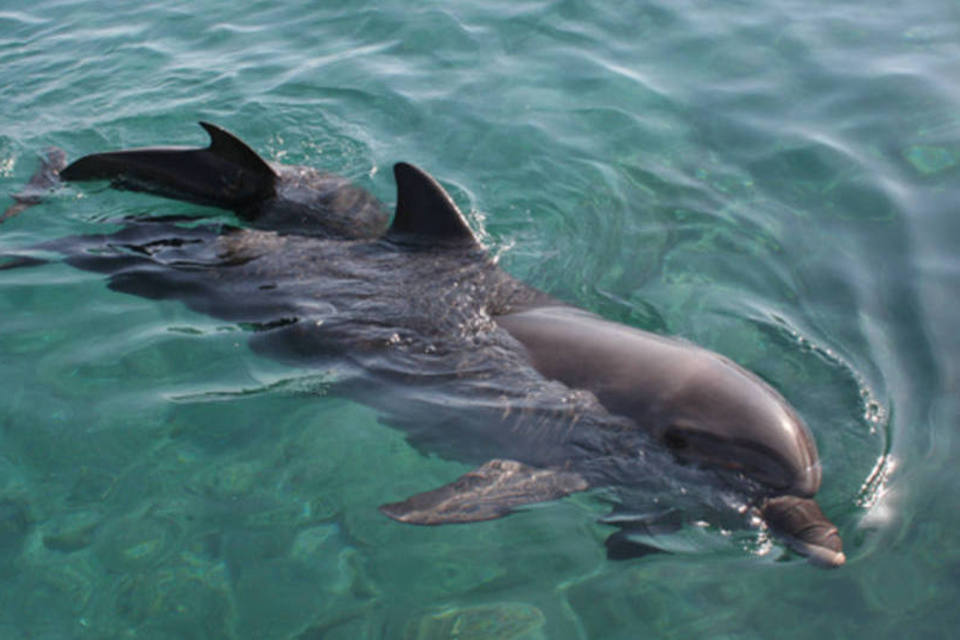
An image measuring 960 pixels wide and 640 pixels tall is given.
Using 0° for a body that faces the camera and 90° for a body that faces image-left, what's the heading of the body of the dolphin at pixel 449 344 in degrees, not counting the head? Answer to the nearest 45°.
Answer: approximately 315°

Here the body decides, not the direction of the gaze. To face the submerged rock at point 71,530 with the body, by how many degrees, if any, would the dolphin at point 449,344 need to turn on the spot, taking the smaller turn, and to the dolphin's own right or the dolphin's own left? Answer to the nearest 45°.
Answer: approximately 90° to the dolphin's own right

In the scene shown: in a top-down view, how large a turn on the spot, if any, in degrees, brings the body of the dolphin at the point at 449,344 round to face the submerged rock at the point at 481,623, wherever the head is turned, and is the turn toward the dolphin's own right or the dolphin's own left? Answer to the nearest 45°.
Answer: approximately 45° to the dolphin's own right
